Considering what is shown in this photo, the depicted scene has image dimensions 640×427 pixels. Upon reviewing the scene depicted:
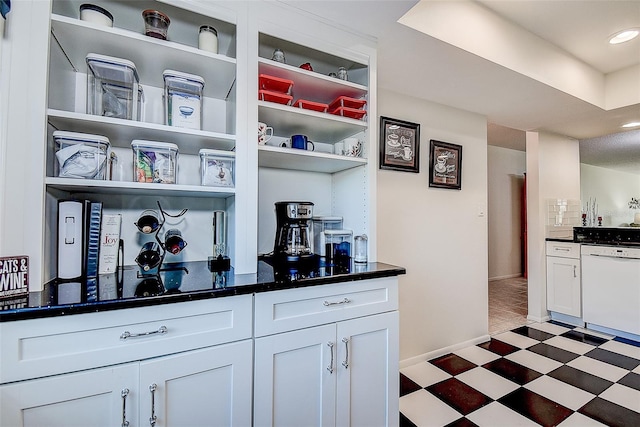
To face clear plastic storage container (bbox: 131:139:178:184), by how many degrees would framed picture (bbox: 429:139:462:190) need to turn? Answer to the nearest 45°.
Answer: approximately 90° to its right

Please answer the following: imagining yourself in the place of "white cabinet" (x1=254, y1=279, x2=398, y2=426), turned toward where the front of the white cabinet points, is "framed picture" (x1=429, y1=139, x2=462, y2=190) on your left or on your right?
on your left

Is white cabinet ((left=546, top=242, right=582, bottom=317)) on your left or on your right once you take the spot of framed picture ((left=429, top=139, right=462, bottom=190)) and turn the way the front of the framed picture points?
on your left

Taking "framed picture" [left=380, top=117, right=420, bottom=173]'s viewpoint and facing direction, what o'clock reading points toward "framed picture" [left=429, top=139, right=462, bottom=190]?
"framed picture" [left=429, top=139, right=462, bottom=190] is roughly at 9 o'clock from "framed picture" [left=380, top=117, right=420, bottom=173].

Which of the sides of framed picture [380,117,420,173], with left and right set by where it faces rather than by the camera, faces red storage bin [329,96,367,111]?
right

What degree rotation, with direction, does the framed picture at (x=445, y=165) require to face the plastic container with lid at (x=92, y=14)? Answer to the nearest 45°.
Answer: approximately 90° to its right

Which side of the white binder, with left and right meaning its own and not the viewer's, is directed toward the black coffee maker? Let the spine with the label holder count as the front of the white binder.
left
